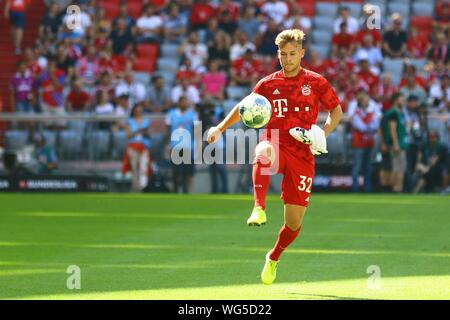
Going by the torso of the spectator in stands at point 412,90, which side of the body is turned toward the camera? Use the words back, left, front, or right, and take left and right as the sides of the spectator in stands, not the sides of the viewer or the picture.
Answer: front

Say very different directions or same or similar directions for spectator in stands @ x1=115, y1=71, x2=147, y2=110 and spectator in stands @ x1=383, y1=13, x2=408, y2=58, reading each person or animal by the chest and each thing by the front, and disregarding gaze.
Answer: same or similar directions

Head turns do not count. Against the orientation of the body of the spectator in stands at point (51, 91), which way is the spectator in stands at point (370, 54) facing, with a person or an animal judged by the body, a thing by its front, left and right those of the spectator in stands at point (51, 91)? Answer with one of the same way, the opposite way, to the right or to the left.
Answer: the same way

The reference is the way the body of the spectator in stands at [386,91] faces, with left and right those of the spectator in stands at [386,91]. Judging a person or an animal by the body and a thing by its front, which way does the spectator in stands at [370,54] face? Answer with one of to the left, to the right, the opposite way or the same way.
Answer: the same way

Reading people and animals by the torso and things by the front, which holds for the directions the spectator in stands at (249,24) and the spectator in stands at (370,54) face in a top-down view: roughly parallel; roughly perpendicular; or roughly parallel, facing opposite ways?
roughly parallel

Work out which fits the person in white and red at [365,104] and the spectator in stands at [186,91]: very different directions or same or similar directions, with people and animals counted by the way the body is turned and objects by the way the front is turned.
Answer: same or similar directions

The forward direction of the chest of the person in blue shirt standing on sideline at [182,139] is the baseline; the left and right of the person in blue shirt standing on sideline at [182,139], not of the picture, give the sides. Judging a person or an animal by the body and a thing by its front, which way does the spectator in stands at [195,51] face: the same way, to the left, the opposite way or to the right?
the same way

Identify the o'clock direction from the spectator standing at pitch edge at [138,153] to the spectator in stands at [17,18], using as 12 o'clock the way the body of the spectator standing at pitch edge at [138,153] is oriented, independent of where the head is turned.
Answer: the spectator in stands at [17,18] is roughly at 5 o'clock from the spectator standing at pitch edge at [138,153].

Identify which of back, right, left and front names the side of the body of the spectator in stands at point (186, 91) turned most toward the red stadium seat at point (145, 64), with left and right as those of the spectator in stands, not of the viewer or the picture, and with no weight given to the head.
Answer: back

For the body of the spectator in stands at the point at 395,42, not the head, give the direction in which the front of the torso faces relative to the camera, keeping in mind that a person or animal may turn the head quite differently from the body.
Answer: toward the camera

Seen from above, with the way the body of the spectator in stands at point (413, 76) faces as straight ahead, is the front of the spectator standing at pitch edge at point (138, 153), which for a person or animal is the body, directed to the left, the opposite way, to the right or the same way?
the same way
